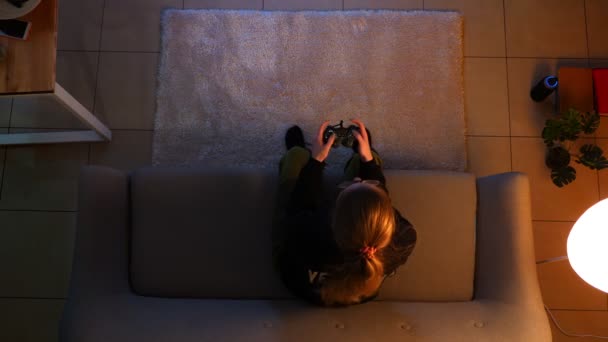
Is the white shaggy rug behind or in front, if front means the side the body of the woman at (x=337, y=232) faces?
in front

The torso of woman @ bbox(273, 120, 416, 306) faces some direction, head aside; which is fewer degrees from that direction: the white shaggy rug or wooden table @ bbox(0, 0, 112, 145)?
the white shaggy rug

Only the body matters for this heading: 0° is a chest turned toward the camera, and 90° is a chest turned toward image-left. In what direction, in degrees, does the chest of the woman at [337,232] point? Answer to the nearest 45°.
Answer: approximately 180°

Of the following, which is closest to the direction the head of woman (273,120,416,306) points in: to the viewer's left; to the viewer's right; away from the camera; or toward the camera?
away from the camera

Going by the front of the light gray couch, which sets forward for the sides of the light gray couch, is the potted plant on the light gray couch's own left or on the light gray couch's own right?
on the light gray couch's own right

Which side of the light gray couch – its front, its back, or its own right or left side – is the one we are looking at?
back

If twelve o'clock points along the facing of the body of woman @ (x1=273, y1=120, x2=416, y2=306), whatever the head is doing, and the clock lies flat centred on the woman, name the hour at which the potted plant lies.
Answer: The potted plant is roughly at 2 o'clock from the woman.

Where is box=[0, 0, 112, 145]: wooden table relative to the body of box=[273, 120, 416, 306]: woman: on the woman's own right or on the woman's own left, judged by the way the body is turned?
on the woman's own left
